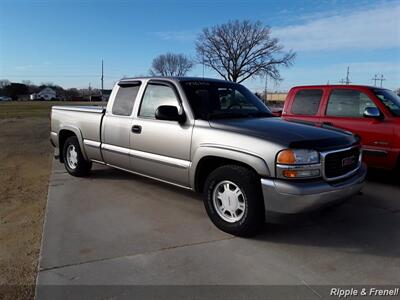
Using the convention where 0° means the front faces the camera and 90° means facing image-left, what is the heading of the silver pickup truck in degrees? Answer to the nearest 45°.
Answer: approximately 315°

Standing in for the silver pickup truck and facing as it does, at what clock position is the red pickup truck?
The red pickup truck is roughly at 9 o'clock from the silver pickup truck.
